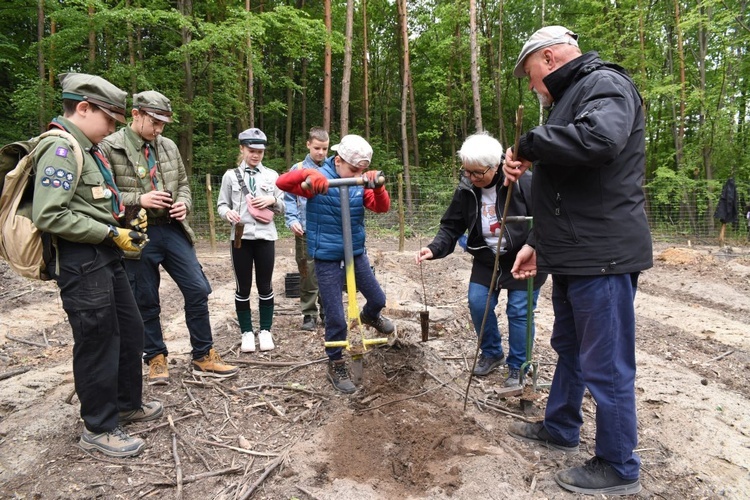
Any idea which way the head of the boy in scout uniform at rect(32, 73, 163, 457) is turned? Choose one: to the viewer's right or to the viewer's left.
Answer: to the viewer's right

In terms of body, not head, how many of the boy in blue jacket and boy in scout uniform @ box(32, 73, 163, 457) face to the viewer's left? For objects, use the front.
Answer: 0

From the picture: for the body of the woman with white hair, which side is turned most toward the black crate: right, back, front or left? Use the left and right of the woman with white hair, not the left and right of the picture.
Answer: right

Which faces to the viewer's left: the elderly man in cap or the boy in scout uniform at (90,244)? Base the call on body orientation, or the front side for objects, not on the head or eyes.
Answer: the elderly man in cap

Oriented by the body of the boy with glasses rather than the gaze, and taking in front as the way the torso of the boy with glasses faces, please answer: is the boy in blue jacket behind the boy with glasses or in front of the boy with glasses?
in front

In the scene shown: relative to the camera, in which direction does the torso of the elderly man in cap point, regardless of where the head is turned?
to the viewer's left

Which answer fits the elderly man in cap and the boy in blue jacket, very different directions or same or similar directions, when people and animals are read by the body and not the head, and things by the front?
very different directions

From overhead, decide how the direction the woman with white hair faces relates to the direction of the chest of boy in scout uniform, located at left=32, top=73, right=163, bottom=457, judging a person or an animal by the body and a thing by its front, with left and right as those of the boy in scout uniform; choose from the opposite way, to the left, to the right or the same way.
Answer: the opposite way

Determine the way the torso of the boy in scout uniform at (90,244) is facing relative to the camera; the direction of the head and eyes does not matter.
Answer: to the viewer's right

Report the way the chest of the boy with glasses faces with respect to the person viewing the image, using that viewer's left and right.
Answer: facing the viewer and to the right of the viewer

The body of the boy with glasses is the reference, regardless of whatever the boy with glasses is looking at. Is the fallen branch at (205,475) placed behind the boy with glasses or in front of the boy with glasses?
in front
